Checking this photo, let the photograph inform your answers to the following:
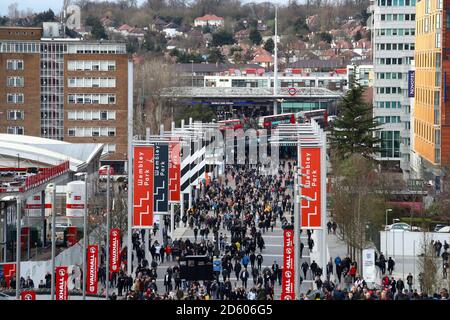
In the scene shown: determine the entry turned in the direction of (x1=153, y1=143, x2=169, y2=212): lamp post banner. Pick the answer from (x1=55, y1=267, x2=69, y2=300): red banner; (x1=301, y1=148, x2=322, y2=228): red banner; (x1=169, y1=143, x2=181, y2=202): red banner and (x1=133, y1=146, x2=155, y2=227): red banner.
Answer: (x1=169, y1=143, x2=181, y2=202): red banner

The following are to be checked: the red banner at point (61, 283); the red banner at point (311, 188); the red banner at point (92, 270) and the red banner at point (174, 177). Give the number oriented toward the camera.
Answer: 4

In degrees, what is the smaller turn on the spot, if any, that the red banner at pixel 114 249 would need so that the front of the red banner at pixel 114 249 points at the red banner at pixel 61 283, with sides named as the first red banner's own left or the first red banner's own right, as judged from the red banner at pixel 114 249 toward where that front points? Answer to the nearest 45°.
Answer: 0° — it already faces it

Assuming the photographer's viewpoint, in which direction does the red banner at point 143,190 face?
facing the viewer

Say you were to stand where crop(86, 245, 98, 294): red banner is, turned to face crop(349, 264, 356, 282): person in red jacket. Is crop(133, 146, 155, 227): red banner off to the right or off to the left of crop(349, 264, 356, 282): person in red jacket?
left

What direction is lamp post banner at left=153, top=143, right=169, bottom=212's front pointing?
toward the camera

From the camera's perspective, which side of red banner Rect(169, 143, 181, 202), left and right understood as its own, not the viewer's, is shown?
front

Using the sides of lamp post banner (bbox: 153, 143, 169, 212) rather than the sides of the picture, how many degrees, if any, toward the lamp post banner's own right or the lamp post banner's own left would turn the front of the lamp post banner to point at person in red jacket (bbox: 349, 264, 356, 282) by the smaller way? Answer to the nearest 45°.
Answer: approximately 45° to the lamp post banner's own left

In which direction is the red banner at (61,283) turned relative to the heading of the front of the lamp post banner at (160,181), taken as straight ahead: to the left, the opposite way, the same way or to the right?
the same way

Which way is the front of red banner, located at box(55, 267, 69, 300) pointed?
toward the camera
